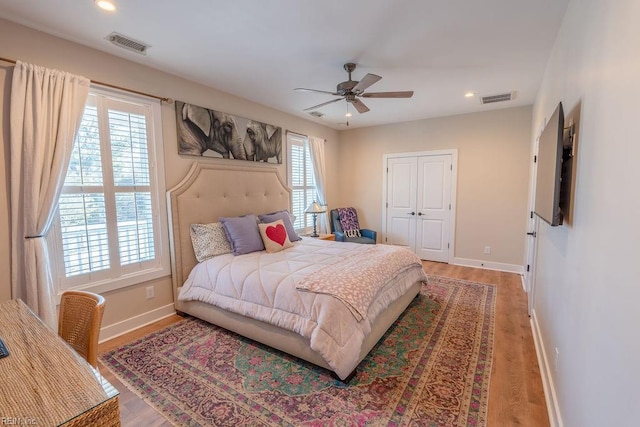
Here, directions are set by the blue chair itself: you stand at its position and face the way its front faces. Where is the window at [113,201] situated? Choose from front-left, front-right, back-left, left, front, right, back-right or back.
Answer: right

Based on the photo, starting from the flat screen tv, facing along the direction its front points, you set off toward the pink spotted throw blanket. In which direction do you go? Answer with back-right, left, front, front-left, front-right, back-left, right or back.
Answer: front

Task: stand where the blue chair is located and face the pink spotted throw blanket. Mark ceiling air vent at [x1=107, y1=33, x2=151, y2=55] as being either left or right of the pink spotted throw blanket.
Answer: right

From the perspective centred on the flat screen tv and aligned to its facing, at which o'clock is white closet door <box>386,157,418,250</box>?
The white closet door is roughly at 2 o'clock from the flat screen tv.

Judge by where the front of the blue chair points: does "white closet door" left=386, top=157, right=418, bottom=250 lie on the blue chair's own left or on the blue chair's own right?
on the blue chair's own left

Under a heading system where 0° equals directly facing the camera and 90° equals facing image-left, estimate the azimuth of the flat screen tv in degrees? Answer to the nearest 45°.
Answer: approximately 90°

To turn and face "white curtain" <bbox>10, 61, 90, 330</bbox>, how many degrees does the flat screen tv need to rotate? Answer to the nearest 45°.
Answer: approximately 45° to its left

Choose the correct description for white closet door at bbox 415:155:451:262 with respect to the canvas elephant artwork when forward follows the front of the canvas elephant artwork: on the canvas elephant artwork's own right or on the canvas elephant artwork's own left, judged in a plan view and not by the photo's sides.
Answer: on the canvas elephant artwork's own left

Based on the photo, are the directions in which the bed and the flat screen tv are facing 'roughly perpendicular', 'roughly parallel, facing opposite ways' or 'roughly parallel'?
roughly parallel, facing opposite ways

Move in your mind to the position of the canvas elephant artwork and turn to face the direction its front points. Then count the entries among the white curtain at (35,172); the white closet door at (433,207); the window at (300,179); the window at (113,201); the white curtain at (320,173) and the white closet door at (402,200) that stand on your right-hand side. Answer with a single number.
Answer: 2

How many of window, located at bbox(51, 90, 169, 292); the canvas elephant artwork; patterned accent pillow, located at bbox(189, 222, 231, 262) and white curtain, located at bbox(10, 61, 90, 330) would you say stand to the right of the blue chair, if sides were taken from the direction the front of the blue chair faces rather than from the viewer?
4

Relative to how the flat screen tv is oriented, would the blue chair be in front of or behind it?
in front

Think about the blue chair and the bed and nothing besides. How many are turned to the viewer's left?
0
